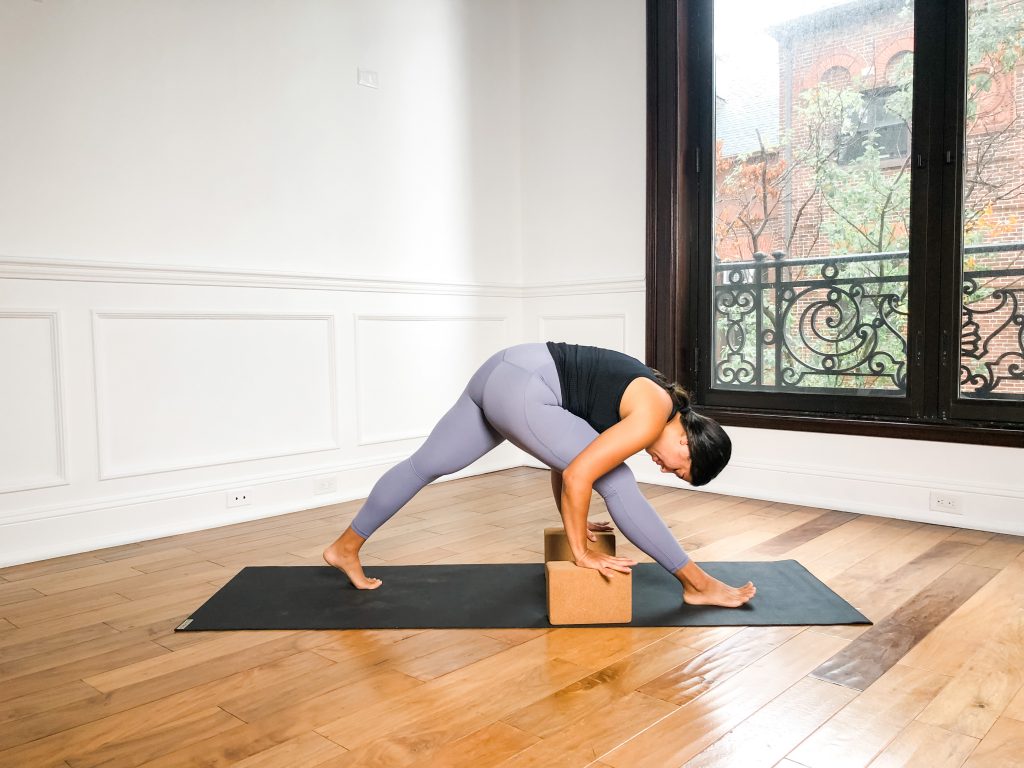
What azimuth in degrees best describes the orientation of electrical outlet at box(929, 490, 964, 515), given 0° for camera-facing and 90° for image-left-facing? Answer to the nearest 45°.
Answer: approximately 0°

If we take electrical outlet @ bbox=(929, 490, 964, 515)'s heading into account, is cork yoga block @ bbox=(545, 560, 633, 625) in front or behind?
in front

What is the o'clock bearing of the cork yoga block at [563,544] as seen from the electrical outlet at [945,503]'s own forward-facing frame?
The cork yoga block is roughly at 1 o'clock from the electrical outlet.

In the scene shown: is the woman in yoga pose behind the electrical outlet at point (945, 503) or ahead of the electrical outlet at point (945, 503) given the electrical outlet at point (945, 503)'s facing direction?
ahead

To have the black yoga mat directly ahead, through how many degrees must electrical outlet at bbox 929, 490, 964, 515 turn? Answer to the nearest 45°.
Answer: approximately 45° to its right
